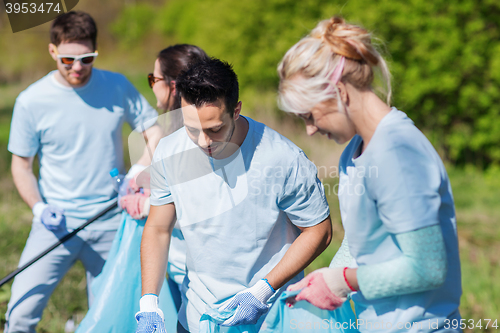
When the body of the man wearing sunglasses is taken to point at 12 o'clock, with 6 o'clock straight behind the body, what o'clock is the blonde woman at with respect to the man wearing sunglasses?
The blonde woman is roughly at 11 o'clock from the man wearing sunglasses.

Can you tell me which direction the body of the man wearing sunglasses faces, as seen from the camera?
toward the camera

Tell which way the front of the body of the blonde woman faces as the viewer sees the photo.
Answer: to the viewer's left

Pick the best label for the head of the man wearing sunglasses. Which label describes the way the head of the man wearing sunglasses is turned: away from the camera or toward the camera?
toward the camera
